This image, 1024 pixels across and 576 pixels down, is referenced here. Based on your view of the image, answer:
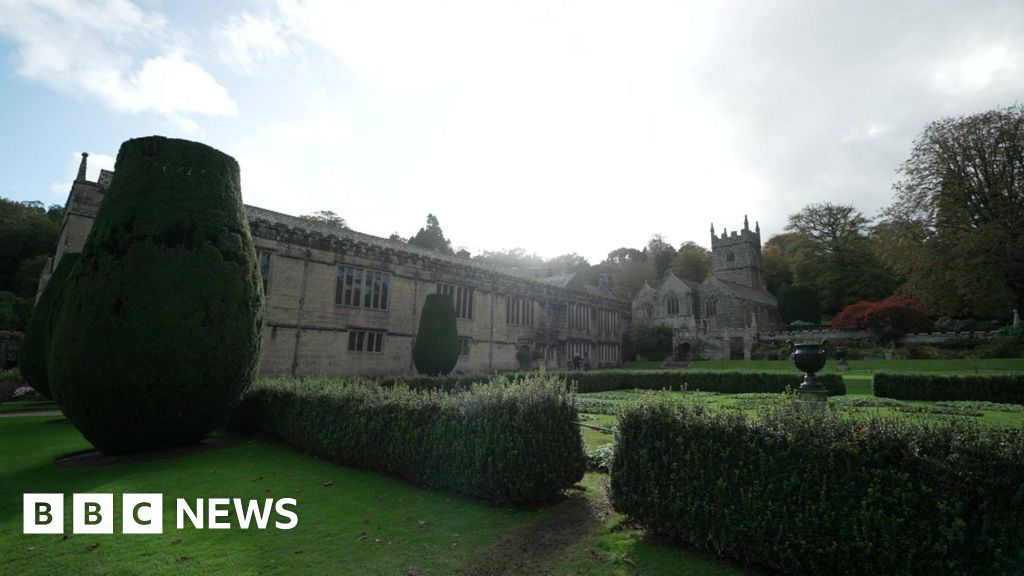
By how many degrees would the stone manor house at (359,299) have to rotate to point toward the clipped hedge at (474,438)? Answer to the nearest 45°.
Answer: approximately 45° to its right

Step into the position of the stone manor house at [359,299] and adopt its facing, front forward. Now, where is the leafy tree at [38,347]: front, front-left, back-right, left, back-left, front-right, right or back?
right

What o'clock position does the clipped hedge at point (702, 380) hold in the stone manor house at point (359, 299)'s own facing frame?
The clipped hedge is roughly at 11 o'clock from the stone manor house.

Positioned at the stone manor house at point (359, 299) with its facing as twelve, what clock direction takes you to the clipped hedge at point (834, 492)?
The clipped hedge is roughly at 1 o'clock from the stone manor house.

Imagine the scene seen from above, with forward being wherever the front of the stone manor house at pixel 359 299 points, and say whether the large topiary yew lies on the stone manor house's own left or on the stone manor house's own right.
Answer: on the stone manor house's own right

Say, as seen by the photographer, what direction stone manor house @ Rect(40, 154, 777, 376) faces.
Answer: facing the viewer and to the right of the viewer

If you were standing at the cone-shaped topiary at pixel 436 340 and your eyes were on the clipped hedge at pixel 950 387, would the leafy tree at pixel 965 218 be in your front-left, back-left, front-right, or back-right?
front-left

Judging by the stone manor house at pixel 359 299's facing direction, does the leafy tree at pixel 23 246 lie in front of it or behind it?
behind

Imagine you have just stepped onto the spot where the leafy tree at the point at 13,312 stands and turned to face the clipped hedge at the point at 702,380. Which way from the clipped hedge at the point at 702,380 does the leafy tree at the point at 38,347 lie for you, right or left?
right

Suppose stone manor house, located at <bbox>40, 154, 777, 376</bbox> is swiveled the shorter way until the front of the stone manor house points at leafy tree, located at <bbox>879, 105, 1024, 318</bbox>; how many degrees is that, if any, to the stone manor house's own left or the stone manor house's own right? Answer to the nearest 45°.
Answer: approximately 45° to the stone manor house's own left
